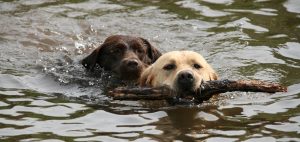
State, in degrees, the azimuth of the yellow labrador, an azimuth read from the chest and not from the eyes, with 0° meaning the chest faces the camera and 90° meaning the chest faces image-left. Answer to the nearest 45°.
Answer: approximately 0°
